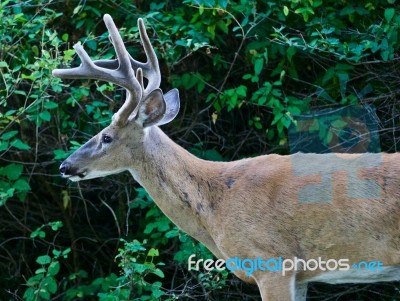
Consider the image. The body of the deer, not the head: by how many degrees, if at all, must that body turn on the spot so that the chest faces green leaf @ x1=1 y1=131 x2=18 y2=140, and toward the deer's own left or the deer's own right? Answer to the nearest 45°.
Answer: approximately 45° to the deer's own right

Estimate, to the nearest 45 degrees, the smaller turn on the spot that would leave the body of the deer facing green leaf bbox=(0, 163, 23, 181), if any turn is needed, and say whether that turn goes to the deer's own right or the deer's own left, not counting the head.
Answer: approximately 45° to the deer's own right

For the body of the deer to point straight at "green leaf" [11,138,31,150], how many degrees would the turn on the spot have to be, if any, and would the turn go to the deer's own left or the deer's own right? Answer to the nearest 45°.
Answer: approximately 45° to the deer's own right

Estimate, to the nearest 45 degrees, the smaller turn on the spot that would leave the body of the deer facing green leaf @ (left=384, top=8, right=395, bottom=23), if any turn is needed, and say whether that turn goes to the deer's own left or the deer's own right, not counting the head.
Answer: approximately 135° to the deer's own right

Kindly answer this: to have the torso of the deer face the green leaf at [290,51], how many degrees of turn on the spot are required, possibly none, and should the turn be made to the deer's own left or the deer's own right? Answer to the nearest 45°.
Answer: approximately 90° to the deer's own right

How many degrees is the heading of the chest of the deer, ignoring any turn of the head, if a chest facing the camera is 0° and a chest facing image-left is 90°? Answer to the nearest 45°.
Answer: approximately 90°

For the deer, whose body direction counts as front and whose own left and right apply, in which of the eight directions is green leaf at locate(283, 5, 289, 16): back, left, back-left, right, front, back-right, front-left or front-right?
right

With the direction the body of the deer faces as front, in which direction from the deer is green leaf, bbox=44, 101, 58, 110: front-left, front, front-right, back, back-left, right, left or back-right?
front-right

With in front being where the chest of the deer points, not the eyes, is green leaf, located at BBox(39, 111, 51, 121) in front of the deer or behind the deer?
in front

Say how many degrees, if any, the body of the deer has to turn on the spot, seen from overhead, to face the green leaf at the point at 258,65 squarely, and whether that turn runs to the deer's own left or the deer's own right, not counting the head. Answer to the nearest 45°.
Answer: approximately 90° to the deer's own right
